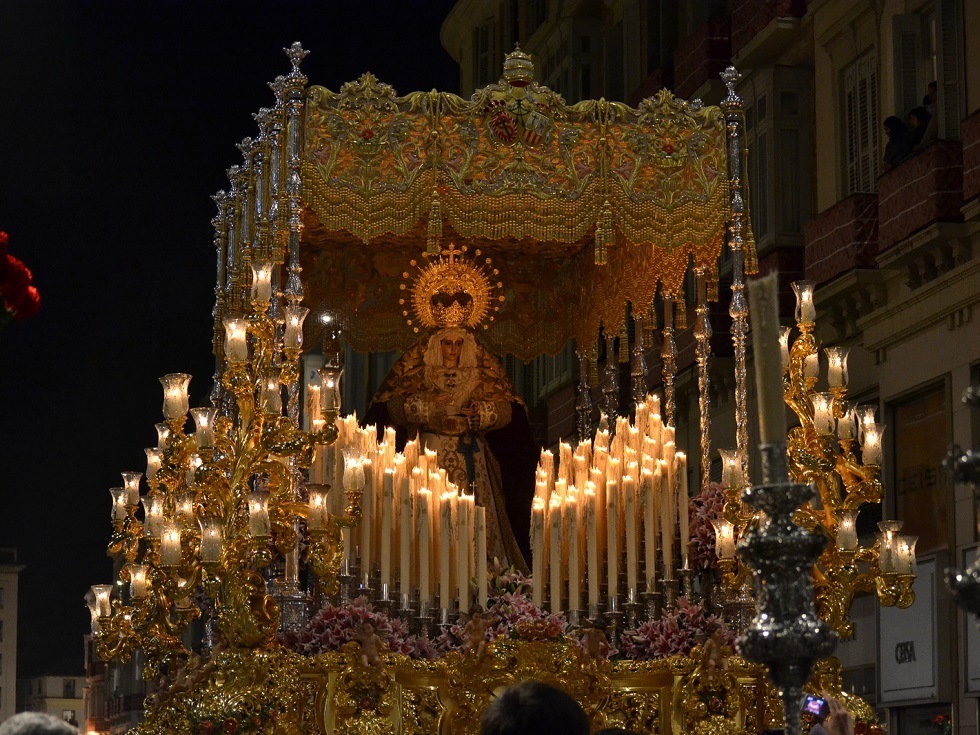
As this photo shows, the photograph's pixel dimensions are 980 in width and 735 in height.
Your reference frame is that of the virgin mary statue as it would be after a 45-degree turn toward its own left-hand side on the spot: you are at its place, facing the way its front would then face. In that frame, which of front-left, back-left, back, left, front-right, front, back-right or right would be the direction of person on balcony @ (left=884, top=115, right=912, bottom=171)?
left

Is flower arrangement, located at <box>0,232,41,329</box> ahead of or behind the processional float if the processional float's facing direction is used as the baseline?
ahead

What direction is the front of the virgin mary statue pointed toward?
toward the camera

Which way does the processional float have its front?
toward the camera

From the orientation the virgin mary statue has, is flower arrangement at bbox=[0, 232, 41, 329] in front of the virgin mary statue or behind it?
in front

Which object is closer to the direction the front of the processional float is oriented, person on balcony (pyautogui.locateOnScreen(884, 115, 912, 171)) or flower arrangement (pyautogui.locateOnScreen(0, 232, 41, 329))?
the flower arrangement
